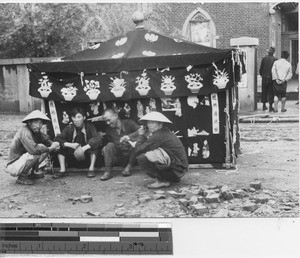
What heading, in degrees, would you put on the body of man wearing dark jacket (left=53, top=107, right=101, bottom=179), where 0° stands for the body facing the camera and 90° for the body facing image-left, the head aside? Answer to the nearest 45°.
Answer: approximately 0°

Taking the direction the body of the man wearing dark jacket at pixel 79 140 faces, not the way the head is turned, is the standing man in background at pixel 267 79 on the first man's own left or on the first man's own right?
on the first man's own left

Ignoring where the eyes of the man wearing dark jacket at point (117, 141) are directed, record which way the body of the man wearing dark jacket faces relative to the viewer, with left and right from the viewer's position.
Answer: facing the viewer and to the left of the viewer

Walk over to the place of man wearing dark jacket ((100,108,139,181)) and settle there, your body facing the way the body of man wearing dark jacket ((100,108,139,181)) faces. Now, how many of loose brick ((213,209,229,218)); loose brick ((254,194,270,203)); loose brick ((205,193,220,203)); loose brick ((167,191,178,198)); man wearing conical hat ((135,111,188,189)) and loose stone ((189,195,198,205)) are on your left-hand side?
6

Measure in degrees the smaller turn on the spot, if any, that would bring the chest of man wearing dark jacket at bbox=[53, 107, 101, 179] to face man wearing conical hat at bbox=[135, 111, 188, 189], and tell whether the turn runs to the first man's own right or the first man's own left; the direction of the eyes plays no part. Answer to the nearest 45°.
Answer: approximately 45° to the first man's own left

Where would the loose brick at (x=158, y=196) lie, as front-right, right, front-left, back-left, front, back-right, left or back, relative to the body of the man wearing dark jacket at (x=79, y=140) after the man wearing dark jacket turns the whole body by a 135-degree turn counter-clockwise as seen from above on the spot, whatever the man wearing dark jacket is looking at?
right

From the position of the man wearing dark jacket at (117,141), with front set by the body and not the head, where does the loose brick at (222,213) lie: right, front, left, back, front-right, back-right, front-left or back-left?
left

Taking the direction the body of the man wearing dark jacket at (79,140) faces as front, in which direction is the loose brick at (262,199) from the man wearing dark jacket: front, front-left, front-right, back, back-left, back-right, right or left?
front-left

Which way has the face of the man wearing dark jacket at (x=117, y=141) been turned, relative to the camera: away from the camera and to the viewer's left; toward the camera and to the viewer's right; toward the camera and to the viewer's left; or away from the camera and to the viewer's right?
toward the camera and to the viewer's left

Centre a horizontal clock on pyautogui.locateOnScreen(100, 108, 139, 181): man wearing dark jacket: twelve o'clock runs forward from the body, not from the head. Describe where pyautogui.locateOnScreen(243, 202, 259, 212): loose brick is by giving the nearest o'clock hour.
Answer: The loose brick is roughly at 9 o'clock from the man wearing dark jacket.

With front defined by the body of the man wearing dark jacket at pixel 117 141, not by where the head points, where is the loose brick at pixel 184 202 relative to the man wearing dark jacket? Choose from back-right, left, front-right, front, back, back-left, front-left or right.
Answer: left

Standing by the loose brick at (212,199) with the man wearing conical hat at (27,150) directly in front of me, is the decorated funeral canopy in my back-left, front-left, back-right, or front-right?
front-right

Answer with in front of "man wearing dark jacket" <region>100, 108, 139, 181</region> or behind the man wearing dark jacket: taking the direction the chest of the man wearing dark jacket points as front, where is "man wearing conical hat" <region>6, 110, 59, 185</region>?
in front
